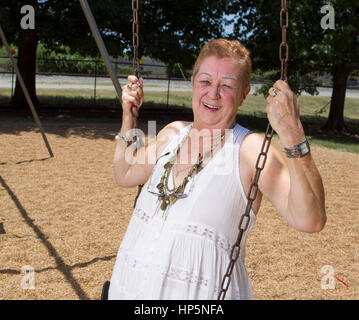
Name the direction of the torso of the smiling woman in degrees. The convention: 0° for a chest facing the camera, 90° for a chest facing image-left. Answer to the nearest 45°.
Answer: approximately 45°

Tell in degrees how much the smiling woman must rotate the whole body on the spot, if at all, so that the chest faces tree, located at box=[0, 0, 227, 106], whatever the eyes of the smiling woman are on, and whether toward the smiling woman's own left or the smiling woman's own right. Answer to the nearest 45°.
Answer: approximately 135° to the smiling woman's own right

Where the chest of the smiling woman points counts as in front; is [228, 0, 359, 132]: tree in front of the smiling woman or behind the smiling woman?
behind

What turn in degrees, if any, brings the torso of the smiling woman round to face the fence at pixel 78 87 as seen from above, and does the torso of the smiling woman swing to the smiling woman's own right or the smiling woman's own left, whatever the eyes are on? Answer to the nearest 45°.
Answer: approximately 135° to the smiling woman's own right
